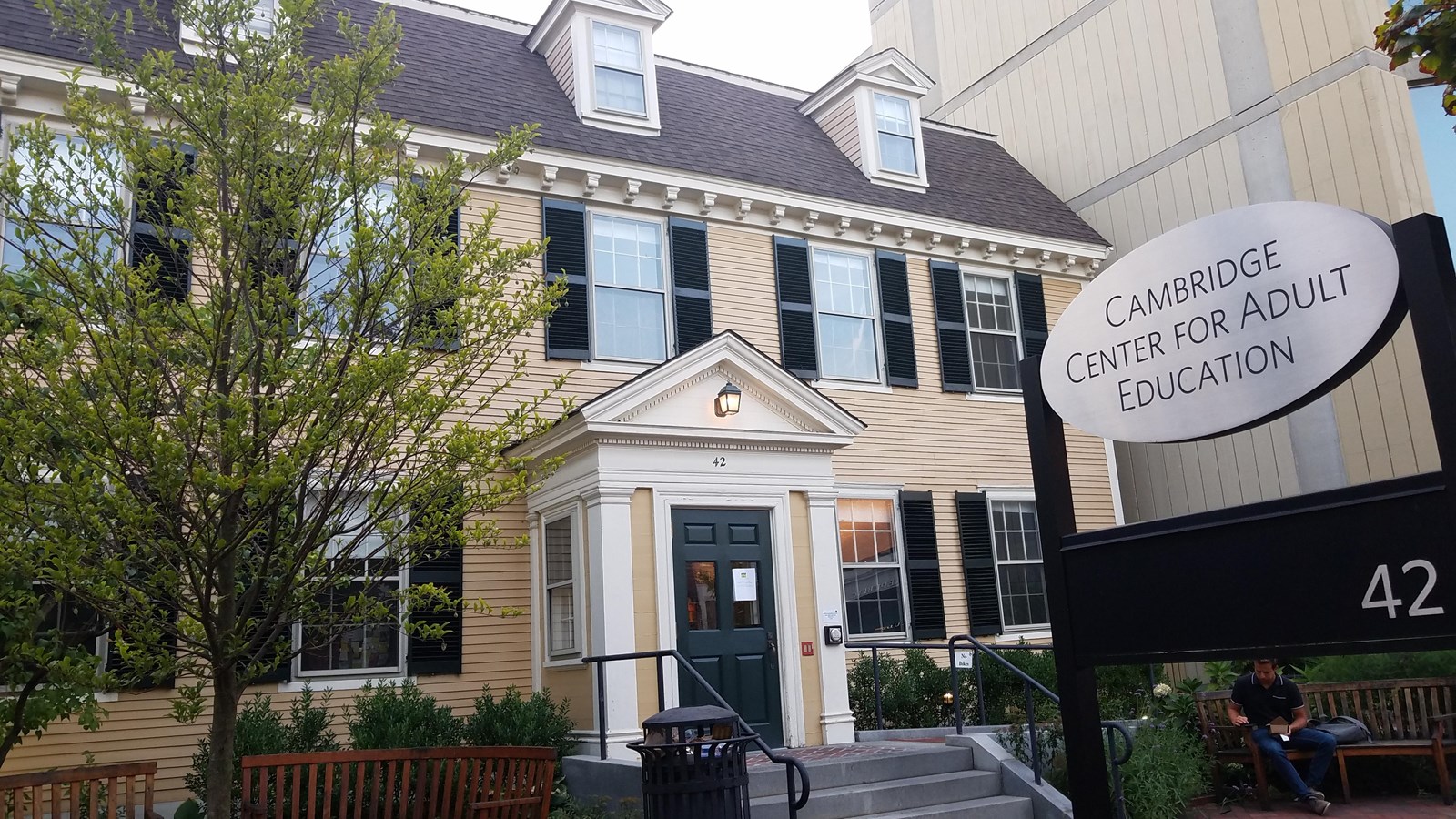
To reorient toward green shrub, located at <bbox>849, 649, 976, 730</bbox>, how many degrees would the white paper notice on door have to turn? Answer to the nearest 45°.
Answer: approximately 135° to its left

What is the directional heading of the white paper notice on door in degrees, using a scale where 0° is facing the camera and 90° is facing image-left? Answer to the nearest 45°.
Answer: approximately 0°

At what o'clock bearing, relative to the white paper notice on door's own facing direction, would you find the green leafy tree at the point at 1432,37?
The green leafy tree is roughly at 11 o'clock from the white paper notice on door.

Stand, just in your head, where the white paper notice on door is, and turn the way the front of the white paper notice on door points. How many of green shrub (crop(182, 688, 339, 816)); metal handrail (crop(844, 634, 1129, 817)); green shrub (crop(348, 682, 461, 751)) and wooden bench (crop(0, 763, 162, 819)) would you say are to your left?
1

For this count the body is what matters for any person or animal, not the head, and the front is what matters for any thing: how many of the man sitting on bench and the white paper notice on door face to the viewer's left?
0

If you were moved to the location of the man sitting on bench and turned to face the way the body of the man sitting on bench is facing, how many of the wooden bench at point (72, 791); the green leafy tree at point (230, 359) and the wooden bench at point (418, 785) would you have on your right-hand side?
3

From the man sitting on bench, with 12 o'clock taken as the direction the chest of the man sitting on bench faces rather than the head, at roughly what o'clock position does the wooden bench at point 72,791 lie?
The wooden bench is roughly at 3 o'clock from the man sitting on bench.

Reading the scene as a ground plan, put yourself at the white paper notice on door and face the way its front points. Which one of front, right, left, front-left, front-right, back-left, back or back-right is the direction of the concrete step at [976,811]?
front-left

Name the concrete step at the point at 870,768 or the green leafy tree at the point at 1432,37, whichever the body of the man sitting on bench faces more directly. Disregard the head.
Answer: the green leafy tree

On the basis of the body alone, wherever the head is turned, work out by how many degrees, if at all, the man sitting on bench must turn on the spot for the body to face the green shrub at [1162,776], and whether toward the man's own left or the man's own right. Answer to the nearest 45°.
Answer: approximately 90° to the man's own right

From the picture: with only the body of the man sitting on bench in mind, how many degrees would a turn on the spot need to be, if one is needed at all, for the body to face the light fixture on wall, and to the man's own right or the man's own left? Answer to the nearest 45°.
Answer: approximately 135° to the man's own right

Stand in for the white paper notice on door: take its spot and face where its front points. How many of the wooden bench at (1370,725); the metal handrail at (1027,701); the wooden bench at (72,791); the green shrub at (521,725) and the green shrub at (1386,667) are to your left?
3
